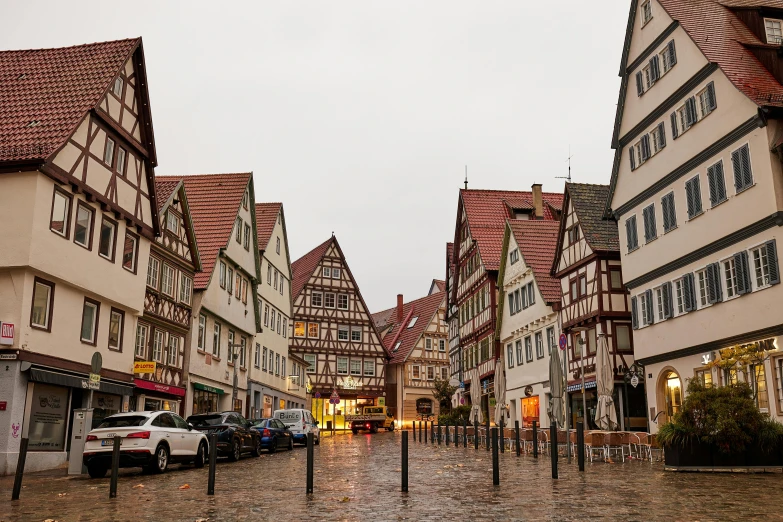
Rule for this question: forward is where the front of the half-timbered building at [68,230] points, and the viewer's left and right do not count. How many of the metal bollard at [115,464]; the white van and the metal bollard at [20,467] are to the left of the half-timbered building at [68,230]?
1

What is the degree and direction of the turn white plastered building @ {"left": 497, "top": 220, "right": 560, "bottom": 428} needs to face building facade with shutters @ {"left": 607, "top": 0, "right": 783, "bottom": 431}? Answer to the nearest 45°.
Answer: approximately 45° to its left

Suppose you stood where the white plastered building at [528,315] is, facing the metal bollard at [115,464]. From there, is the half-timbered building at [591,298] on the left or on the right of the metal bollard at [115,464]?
left

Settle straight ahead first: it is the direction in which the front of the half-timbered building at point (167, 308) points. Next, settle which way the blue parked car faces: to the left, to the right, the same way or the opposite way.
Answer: to the left

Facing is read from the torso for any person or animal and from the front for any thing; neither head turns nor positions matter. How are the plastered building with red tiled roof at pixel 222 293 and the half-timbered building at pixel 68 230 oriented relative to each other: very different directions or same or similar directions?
same or similar directions

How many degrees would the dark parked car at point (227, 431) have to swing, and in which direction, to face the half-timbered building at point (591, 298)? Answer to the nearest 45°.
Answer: approximately 45° to its right

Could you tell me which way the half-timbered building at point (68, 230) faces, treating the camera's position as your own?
facing the viewer and to the right of the viewer

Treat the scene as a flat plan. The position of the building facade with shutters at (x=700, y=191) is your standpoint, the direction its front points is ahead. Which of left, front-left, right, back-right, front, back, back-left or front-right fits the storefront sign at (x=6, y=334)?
front

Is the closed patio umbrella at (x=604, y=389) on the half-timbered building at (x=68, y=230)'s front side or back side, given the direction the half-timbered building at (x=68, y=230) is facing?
on the front side

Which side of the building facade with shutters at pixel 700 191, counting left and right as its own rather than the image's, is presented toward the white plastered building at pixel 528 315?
right

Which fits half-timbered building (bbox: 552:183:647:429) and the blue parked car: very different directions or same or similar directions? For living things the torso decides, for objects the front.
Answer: very different directions

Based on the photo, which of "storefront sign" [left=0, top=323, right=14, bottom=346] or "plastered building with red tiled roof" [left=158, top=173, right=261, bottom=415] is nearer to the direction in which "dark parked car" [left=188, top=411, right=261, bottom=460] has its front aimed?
the plastered building with red tiled roof

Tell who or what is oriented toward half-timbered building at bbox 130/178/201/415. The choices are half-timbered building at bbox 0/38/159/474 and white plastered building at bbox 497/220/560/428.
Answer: white plastered building at bbox 497/220/560/428

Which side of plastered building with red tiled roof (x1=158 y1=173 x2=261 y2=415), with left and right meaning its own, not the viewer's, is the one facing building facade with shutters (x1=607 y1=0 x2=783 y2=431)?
front

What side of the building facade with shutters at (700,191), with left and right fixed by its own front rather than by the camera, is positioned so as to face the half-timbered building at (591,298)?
right

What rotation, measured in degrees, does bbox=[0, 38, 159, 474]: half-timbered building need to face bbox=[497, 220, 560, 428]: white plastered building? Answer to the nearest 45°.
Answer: approximately 90° to its left

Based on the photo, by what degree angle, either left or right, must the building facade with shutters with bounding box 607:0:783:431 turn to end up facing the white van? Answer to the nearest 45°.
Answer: approximately 45° to its right

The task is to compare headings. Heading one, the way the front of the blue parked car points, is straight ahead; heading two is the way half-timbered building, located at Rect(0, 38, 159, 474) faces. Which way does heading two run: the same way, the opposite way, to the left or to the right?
to the right

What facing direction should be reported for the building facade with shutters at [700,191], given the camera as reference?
facing the viewer and to the left of the viewer

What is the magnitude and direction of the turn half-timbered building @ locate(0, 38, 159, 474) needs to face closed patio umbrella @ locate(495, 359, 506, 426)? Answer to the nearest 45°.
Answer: approximately 45° to its left
